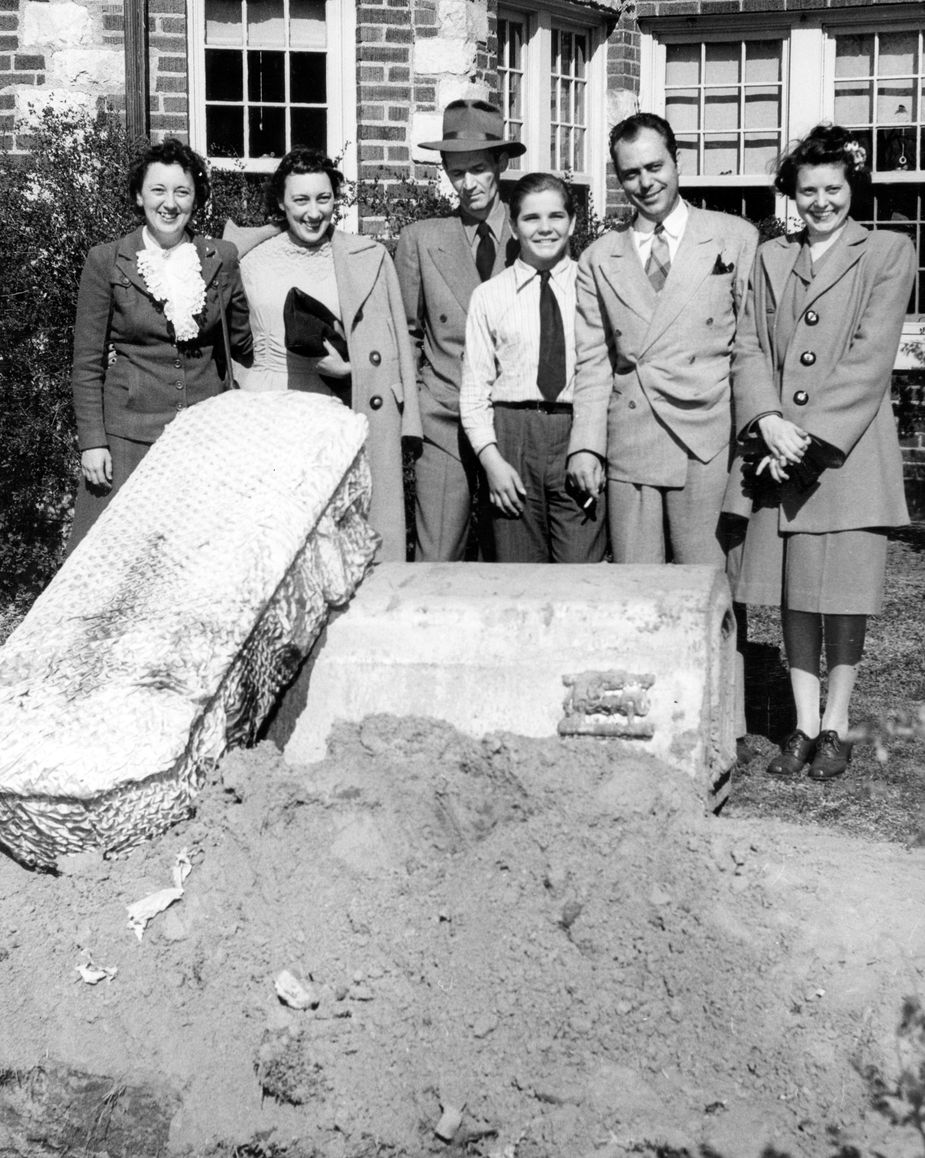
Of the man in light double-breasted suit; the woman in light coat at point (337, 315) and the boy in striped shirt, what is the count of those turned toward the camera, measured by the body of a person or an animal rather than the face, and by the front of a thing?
3

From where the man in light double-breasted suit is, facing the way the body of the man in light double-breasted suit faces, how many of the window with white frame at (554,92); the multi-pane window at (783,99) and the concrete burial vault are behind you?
2

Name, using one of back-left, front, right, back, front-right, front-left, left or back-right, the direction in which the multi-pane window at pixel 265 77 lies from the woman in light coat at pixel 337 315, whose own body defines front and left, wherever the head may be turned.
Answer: back

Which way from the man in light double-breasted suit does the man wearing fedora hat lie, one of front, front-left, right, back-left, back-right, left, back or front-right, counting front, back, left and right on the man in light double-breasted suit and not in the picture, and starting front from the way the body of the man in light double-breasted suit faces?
back-right

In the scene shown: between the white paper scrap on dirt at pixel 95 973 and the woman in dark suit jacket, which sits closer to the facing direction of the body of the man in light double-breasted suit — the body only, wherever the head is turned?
the white paper scrap on dirt

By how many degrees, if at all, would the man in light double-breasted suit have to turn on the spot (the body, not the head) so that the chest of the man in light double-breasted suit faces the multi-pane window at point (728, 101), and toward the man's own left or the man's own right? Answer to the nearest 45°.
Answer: approximately 180°

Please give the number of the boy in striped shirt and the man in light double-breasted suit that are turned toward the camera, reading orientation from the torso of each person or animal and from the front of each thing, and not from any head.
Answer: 2

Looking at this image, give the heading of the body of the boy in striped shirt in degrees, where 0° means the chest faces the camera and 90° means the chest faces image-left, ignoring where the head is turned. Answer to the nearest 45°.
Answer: approximately 0°
